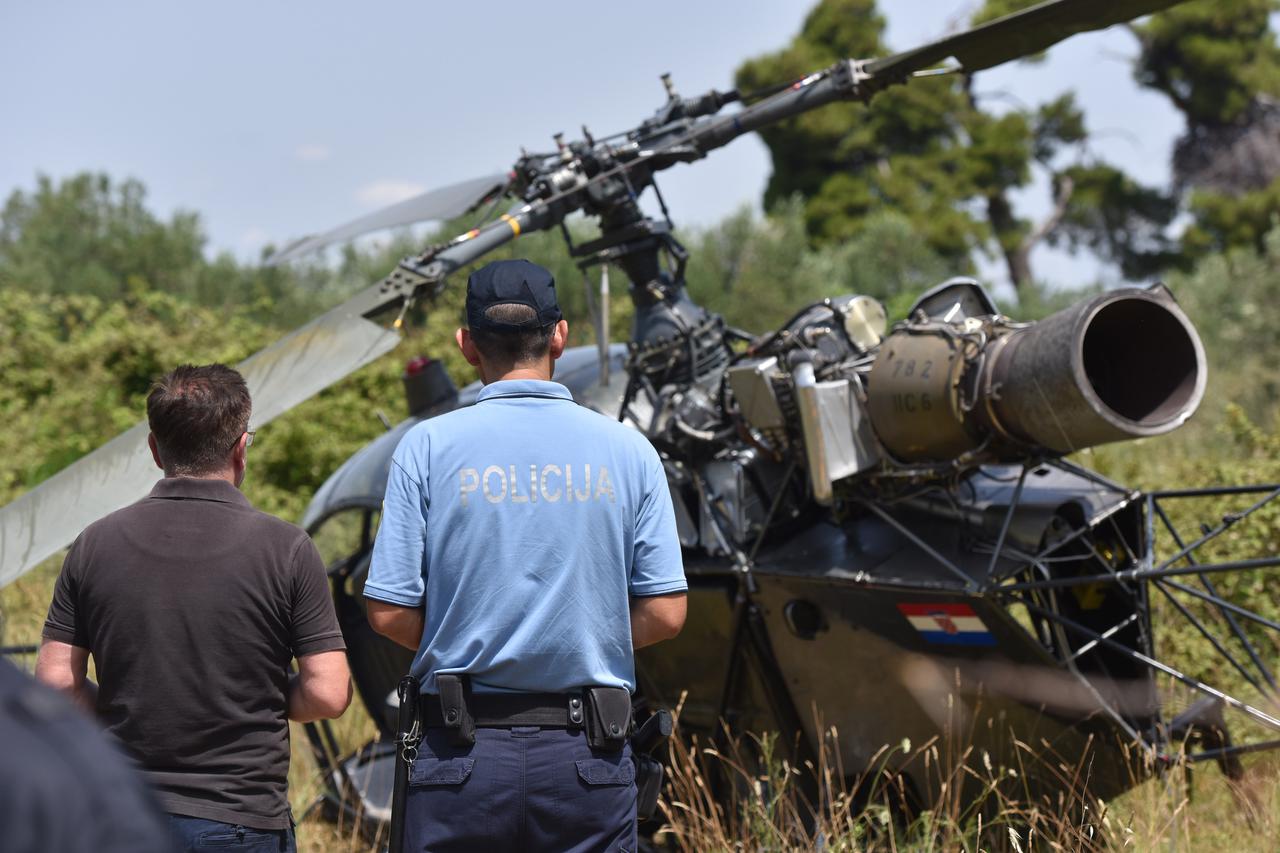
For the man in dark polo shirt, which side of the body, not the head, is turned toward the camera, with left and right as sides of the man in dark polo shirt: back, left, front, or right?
back

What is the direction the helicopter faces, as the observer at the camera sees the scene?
facing away from the viewer and to the left of the viewer

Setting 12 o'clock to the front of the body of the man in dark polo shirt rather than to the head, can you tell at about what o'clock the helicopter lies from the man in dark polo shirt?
The helicopter is roughly at 2 o'clock from the man in dark polo shirt.

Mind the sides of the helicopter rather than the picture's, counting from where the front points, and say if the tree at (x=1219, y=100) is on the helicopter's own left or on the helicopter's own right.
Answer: on the helicopter's own right

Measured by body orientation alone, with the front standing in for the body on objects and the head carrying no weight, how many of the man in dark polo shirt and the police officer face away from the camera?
2

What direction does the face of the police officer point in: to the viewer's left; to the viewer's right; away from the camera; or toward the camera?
away from the camera

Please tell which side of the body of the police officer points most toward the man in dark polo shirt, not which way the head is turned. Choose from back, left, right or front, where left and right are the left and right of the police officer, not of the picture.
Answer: left

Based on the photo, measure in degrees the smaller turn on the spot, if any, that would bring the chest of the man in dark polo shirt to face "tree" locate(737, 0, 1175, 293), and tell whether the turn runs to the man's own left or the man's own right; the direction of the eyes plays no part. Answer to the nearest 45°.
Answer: approximately 45° to the man's own right

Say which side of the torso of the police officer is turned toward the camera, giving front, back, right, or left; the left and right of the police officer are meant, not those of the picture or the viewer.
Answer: back
